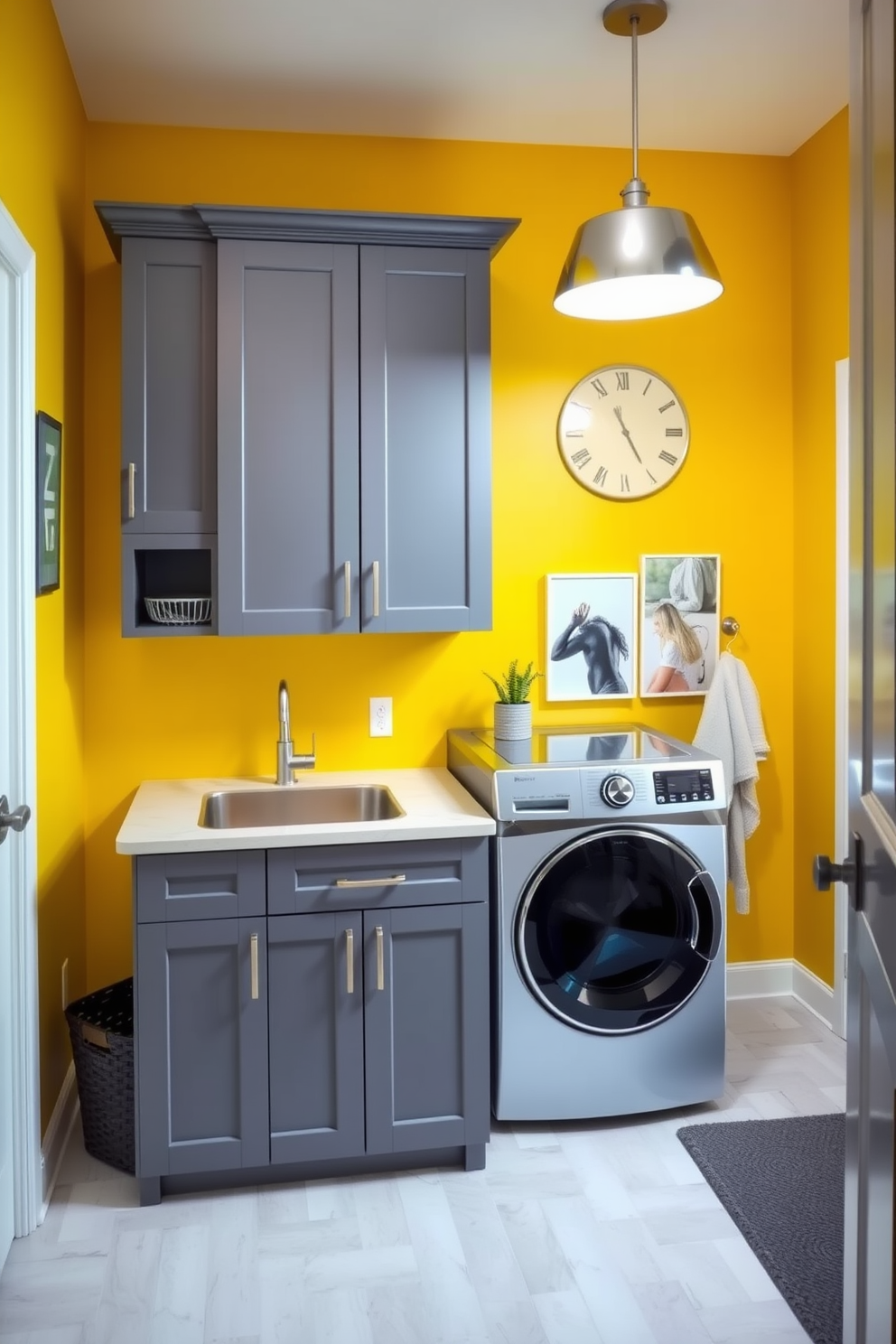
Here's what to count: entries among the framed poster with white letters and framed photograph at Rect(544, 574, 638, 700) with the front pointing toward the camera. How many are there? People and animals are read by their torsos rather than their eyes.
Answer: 1

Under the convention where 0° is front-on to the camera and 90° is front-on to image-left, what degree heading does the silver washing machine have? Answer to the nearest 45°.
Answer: approximately 0°

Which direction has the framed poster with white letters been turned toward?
to the viewer's right

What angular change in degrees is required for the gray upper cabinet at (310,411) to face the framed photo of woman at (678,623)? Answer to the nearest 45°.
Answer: approximately 135° to its left

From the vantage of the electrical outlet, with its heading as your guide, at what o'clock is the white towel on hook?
The white towel on hook is roughly at 9 o'clock from the electrical outlet.

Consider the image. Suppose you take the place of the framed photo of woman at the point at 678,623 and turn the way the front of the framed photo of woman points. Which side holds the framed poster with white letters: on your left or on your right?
on your right

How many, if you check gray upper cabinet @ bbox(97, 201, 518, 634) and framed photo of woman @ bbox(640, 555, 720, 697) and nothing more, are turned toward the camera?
2
